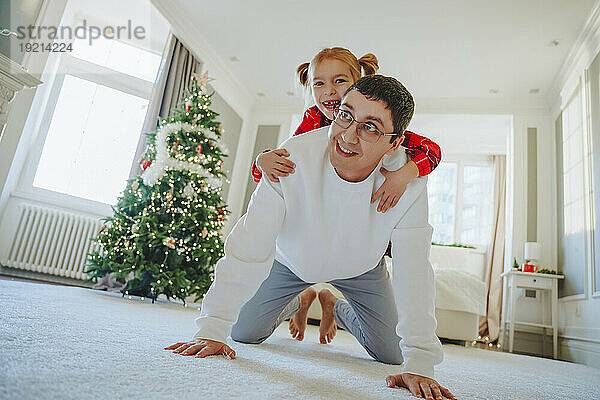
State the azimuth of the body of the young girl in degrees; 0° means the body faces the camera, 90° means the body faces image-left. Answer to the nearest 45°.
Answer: approximately 0°

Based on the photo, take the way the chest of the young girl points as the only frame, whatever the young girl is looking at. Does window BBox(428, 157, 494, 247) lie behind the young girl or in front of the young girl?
behind

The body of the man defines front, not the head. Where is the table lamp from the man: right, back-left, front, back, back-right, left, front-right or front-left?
back-left

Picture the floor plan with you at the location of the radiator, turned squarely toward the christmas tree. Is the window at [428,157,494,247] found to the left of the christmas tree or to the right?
left

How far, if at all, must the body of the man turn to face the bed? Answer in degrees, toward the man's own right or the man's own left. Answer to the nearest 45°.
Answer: approximately 135° to the man's own left

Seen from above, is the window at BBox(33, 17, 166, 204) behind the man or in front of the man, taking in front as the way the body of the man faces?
behind

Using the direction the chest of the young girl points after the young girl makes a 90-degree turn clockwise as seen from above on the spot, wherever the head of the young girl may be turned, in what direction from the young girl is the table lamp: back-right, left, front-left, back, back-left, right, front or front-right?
back-right

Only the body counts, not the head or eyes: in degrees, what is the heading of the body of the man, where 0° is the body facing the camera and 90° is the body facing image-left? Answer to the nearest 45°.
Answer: approximately 0°

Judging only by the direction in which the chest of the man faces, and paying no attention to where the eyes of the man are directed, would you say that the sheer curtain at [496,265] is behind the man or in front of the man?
behind

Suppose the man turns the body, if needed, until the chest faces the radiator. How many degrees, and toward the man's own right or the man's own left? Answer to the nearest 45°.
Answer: approximately 135° to the man's own right

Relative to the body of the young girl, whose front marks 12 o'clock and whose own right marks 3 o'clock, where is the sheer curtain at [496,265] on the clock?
The sheer curtain is roughly at 7 o'clock from the young girl.

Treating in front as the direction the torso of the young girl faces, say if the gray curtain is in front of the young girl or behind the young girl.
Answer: behind
